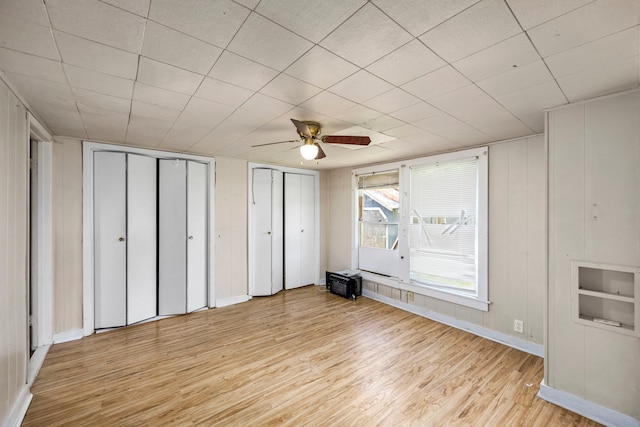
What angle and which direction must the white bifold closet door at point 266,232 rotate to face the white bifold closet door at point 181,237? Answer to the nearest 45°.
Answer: approximately 90° to its right

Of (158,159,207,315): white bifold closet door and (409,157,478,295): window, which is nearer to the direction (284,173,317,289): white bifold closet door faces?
the window

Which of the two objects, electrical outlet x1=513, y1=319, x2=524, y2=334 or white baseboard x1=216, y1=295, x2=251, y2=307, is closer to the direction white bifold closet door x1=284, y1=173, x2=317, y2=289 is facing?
the electrical outlet

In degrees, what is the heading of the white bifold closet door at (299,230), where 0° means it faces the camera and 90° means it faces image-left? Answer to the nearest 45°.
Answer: approximately 315°

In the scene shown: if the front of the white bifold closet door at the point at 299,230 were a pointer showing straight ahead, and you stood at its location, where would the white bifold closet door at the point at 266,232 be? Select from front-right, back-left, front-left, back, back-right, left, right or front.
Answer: right

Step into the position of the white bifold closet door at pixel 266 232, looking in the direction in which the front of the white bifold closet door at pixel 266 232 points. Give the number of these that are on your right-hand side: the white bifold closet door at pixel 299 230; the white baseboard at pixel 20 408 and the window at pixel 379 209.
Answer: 1

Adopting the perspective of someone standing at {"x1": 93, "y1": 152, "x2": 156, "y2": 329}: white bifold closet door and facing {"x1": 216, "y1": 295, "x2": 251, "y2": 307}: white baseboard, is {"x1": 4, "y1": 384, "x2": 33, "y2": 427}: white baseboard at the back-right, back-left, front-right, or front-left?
back-right

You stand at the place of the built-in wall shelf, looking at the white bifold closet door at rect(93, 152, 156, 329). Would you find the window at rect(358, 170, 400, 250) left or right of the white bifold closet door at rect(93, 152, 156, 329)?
right

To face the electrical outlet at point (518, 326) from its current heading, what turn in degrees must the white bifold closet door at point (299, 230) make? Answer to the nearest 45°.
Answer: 0° — it already faces it

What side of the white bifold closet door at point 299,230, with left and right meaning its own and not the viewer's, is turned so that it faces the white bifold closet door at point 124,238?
right

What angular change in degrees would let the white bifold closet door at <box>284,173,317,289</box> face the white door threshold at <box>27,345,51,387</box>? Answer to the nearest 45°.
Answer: approximately 90° to its right

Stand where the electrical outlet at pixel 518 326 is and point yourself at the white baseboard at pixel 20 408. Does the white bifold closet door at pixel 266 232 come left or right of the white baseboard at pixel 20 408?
right
